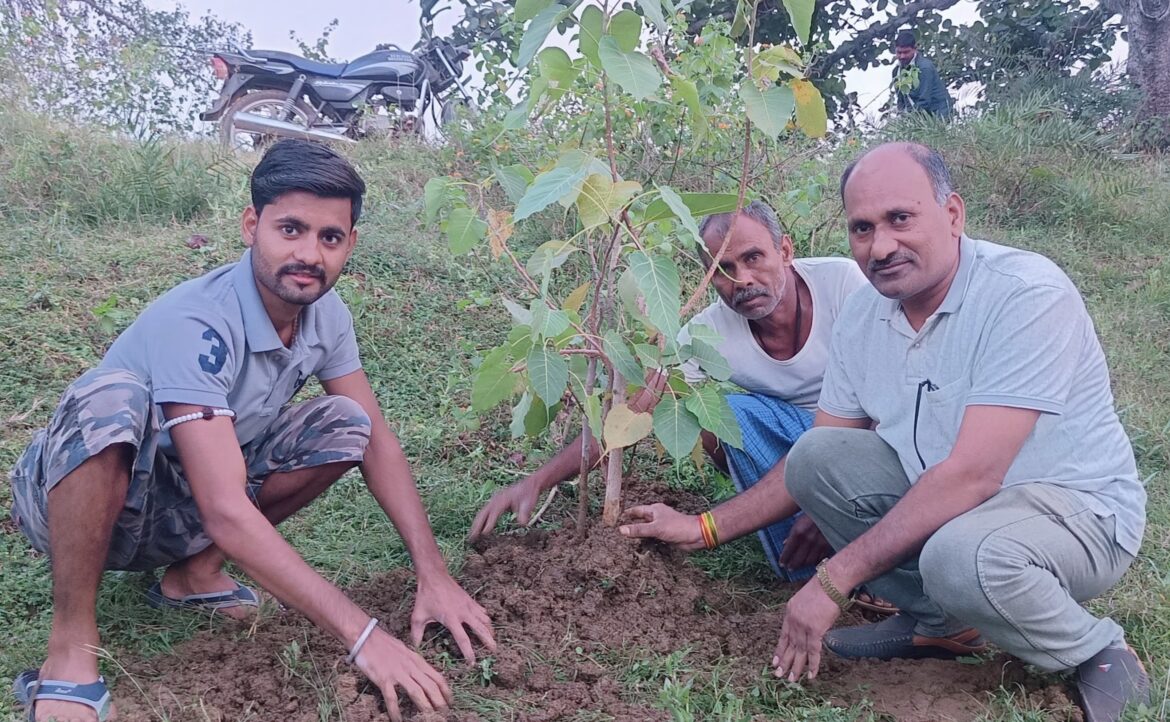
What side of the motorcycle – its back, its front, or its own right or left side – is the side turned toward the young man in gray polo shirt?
right

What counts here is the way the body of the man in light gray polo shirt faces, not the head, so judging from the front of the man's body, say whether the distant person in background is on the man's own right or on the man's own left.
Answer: on the man's own right

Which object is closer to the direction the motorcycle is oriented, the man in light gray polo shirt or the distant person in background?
the distant person in background

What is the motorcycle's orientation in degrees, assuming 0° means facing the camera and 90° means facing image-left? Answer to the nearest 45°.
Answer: approximately 270°

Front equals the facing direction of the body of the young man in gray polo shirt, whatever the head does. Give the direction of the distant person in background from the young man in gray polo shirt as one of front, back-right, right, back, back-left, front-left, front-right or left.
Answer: left

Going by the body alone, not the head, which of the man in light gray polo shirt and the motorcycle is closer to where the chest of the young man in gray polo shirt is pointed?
the man in light gray polo shirt

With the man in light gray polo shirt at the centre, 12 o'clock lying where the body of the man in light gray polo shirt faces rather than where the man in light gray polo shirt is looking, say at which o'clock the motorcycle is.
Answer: The motorcycle is roughly at 3 o'clock from the man in light gray polo shirt.

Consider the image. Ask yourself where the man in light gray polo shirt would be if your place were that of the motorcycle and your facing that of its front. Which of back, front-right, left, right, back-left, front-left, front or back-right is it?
right

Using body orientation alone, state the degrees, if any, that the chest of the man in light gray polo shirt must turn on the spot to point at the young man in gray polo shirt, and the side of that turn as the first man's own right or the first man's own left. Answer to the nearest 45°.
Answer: approximately 45° to the first man's own right

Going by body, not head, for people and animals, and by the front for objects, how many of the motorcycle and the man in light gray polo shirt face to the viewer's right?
1

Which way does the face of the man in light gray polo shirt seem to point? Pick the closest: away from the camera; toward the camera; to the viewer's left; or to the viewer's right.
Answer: toward the camera

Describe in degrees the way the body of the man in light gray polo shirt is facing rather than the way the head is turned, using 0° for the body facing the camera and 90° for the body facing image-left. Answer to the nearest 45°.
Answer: approximately 45°

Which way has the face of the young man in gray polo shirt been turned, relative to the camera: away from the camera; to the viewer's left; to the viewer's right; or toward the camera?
toward the camera
